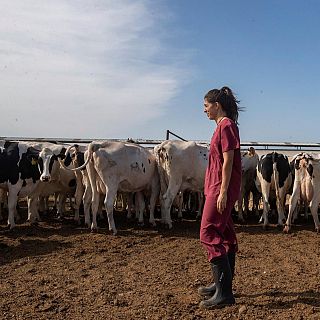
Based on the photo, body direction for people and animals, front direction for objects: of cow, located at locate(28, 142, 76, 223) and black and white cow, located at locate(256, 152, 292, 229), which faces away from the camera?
the black and white cow

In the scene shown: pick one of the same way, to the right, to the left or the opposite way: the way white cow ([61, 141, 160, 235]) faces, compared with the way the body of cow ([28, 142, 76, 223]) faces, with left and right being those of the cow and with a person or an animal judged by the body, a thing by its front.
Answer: the opposite way

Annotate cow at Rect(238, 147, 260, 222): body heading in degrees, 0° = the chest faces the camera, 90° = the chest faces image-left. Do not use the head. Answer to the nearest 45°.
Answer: approximately 180°

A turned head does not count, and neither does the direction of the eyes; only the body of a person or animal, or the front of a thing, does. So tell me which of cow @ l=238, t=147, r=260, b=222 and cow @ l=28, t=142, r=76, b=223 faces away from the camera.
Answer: cow @ l=238, t=147, r=260, b=222

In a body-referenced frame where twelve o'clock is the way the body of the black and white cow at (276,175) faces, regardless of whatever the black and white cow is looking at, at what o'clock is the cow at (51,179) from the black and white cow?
The cow is roughly at 9 o'clock from the black and white cow.

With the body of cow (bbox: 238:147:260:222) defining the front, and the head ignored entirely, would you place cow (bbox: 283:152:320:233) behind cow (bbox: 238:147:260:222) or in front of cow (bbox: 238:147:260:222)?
behind

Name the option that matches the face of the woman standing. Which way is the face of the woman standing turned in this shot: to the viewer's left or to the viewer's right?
to the viewer's left

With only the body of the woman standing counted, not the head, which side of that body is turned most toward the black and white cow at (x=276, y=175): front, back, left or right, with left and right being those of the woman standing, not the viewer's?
right

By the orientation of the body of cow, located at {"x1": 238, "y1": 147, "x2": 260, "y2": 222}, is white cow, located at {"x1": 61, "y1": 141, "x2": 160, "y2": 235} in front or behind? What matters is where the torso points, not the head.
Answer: behind

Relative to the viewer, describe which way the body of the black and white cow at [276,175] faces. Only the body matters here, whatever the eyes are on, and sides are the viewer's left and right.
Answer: facing away from the viewer
